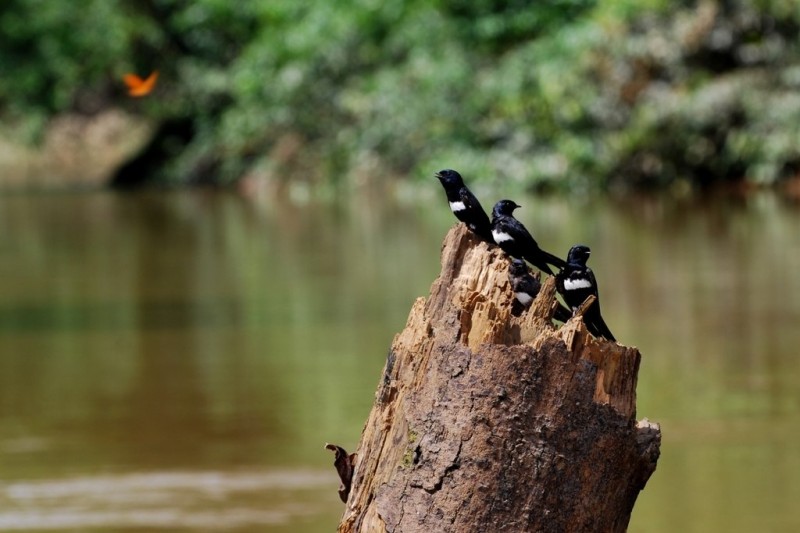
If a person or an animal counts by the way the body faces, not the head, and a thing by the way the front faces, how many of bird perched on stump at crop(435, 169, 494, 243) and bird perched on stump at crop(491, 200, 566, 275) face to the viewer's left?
2

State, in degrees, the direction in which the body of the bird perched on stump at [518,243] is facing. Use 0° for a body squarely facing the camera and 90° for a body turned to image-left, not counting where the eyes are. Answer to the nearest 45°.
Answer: approximately 90°

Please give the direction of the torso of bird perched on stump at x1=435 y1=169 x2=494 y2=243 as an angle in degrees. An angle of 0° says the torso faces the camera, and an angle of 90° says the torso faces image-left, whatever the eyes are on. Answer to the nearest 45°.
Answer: approximately 90°
